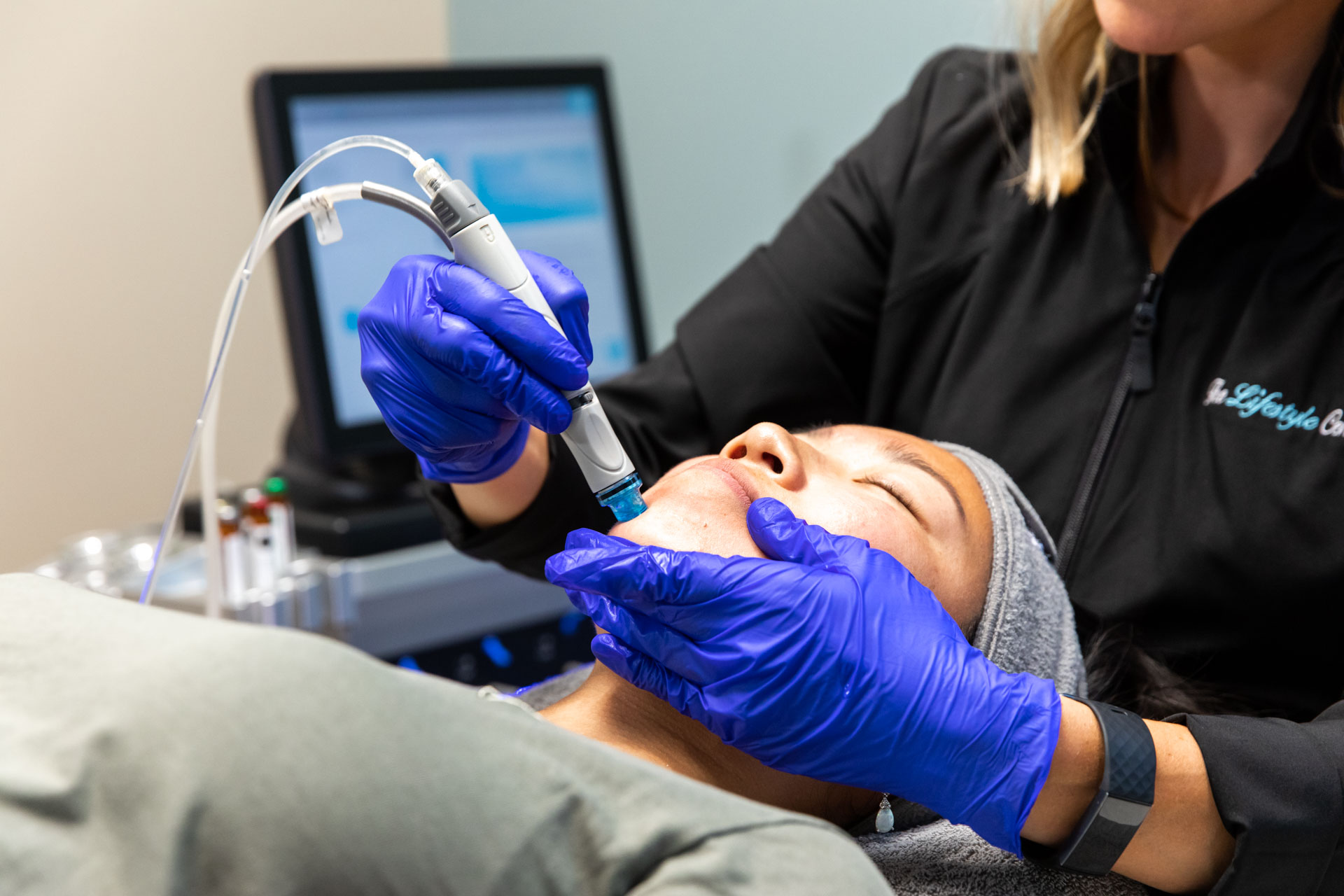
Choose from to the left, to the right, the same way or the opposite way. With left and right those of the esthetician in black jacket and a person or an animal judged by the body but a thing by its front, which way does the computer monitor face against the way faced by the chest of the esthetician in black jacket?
to the left

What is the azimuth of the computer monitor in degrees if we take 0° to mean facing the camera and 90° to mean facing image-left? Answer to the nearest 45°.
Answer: approximately 315°
